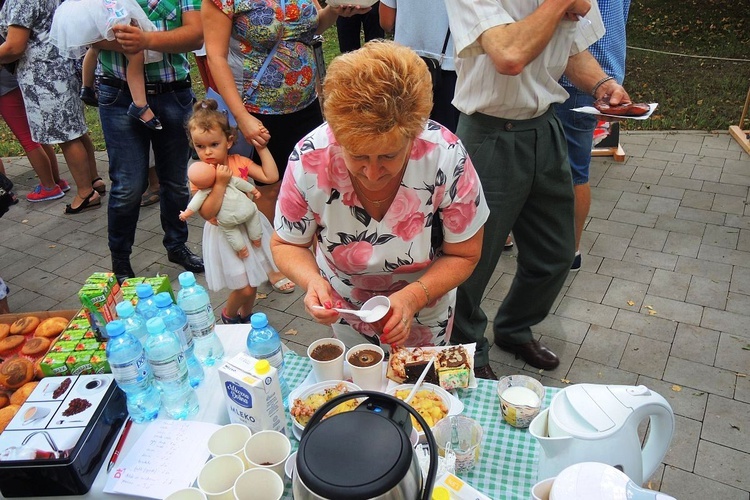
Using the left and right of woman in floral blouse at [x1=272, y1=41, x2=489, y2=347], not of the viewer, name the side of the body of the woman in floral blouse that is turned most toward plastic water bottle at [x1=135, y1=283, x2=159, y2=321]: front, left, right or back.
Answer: right

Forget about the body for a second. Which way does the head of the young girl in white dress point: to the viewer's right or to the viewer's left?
to the viewer's left

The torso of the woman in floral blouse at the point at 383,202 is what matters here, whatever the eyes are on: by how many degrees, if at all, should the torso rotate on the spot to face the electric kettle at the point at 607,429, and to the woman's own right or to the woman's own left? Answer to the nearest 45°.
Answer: approximately 45° to the woman's own left

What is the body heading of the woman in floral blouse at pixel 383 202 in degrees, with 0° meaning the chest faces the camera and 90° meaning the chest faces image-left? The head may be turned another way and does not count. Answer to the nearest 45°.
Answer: approximately 0°

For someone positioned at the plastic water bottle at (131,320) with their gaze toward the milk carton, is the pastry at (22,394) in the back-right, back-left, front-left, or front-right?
back-right

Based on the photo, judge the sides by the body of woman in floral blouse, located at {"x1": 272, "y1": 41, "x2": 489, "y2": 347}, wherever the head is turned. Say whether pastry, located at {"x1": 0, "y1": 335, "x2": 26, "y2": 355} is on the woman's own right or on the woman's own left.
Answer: on the woman's own right

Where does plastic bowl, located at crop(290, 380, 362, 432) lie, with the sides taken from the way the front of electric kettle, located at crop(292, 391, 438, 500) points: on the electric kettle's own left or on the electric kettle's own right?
on the electric kettle's own right
